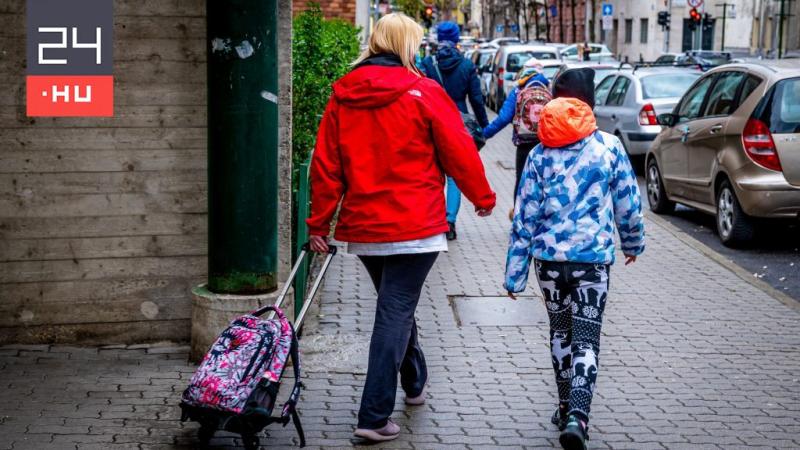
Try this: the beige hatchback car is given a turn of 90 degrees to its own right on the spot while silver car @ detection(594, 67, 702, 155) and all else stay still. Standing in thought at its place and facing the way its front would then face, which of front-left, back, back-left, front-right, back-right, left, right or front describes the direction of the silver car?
front-left

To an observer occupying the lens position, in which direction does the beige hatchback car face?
facing away from the viewer and to the left of the viewer

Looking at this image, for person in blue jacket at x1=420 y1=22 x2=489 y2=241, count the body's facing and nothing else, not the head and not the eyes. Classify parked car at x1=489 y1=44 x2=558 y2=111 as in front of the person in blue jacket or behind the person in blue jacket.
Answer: in front

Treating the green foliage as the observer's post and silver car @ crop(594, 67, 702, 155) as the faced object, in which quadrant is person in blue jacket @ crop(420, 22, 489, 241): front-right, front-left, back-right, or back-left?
front-right

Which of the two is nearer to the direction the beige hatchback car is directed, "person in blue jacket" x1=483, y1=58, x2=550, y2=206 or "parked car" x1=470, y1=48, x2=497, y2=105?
the parked car

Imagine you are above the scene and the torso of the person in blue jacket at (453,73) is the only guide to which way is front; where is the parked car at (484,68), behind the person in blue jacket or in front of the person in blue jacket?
in front

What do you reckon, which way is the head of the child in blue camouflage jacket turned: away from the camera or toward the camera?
away from the camera

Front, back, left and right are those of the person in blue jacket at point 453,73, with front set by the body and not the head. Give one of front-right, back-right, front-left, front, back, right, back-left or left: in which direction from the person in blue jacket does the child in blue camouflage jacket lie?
back

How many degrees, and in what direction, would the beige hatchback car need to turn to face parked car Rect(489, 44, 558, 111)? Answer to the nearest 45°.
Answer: approximately 45° to its right

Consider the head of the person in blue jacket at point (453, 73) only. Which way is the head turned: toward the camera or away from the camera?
away from the camera

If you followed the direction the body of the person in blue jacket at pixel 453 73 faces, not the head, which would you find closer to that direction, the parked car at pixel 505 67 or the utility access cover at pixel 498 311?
the parked car

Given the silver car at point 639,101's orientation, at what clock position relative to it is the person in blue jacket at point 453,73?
The person in blue jacket is roughly at 8 o'clock from the silver car.

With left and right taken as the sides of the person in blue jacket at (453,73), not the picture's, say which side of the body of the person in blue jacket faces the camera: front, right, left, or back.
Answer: back

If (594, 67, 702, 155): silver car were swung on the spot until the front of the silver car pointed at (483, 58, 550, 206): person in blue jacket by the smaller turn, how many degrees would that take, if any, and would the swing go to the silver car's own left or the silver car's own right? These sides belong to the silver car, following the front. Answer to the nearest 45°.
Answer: approximately 135° to the silver car's own left

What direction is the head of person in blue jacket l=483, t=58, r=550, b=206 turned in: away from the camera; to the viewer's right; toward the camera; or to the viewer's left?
away from the camera

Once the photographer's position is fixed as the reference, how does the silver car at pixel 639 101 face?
facing away from the viewer and to the left of the viewer
